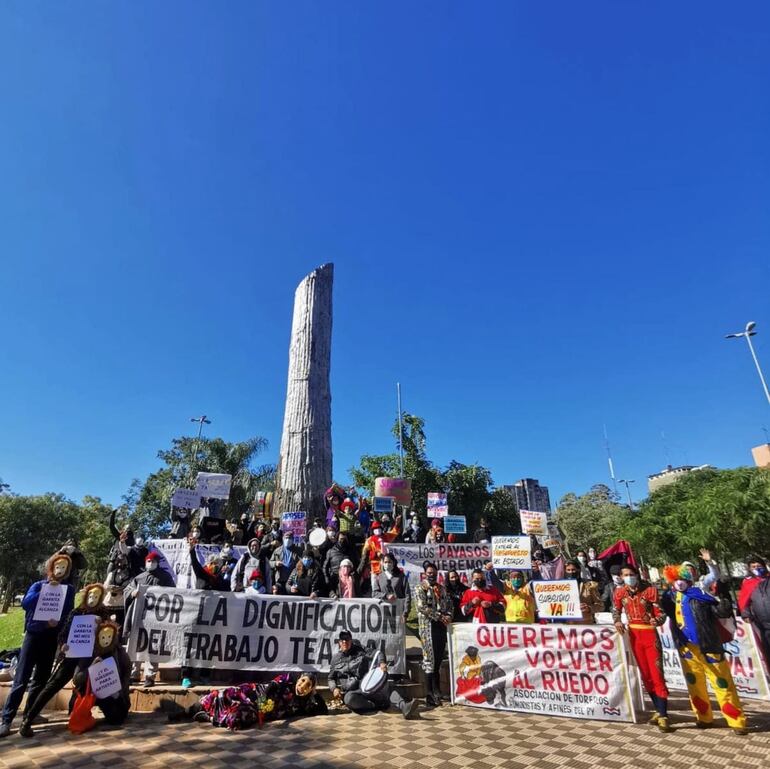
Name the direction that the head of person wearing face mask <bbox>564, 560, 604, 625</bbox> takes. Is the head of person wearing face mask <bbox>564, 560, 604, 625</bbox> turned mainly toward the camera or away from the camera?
toward the camera

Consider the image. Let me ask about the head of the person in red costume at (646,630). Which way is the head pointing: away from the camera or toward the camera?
toward the camera

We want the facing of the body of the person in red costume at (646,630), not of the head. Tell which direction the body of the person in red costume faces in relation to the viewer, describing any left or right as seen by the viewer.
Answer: facing the viewer

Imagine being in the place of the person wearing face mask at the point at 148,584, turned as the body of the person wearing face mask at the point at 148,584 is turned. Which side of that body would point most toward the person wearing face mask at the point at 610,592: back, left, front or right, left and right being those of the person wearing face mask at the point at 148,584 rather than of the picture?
left

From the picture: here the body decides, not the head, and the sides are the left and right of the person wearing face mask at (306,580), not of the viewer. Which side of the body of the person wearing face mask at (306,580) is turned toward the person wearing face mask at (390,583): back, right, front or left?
left

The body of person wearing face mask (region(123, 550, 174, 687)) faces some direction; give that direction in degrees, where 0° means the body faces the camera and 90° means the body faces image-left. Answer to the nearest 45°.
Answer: approximately 0°

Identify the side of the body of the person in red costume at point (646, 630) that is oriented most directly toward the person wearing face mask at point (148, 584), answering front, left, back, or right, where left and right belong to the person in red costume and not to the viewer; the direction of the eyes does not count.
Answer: right

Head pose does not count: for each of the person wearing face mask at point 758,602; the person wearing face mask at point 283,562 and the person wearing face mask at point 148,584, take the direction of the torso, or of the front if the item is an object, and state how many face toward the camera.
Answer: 3

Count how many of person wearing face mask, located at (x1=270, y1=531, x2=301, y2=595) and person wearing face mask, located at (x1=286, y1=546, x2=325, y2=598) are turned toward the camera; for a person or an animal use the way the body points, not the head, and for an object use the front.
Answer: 2

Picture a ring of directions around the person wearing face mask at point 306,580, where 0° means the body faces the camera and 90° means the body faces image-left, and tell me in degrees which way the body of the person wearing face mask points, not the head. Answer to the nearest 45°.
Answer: approximately 0°

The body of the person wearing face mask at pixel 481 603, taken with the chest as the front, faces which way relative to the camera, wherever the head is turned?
toward the camera

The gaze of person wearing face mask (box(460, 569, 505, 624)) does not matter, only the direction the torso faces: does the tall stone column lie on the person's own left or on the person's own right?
on the person's own right

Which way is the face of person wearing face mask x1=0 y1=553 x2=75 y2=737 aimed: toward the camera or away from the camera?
toward the camera
